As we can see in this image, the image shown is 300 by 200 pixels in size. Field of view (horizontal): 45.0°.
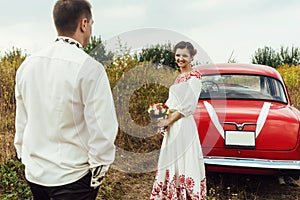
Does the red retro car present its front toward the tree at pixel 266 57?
yes

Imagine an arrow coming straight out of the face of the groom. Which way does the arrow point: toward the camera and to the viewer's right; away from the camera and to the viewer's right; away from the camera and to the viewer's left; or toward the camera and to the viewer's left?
away from the camera and to the viewer's right

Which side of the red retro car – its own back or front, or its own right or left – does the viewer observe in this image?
back

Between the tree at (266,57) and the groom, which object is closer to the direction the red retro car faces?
the tree

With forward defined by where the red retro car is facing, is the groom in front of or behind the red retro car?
behind

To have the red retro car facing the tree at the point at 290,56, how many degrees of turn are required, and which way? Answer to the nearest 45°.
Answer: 0° — it already faces it
